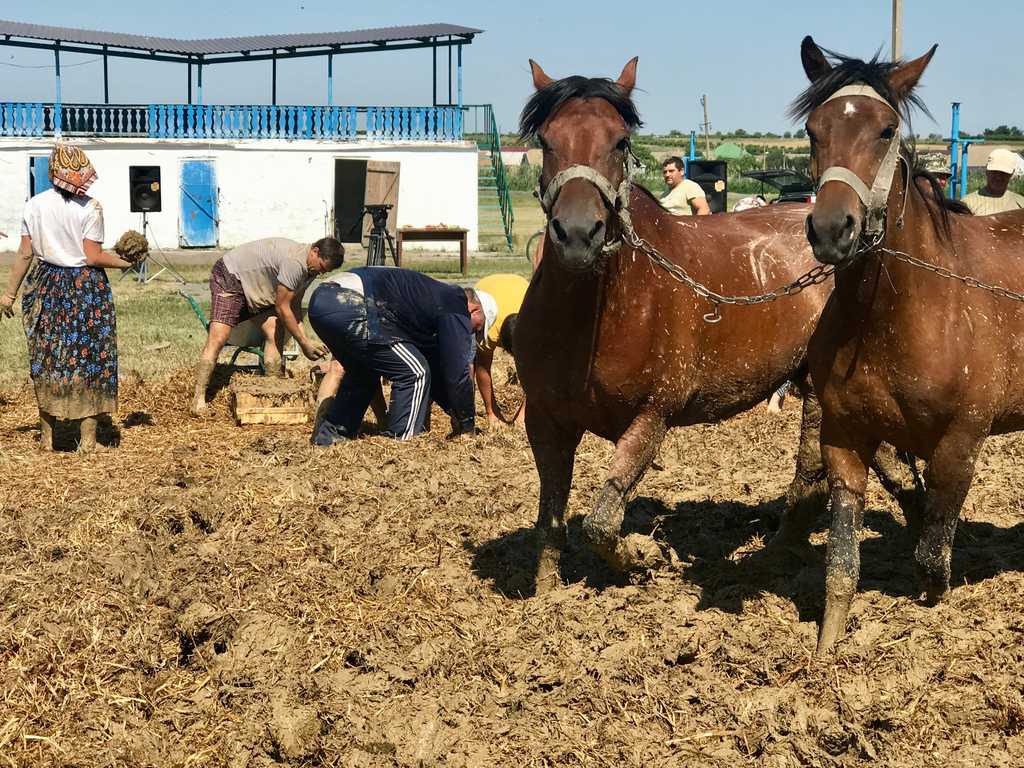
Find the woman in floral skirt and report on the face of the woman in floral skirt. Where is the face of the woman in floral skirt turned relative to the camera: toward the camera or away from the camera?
away from the camera

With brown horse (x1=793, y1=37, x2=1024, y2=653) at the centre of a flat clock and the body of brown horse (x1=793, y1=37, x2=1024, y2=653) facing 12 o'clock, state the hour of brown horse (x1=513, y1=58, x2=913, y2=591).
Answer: brown horse (x1=513, y1=58, x2=913, y2=591) is roughly at 2 o'clock from brown horse (x1=793, y1=37, x2=1024, y2=653).

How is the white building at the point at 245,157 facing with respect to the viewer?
toward the camera

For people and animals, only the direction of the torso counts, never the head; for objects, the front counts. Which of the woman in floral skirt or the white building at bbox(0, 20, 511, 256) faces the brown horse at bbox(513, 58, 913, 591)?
the white building

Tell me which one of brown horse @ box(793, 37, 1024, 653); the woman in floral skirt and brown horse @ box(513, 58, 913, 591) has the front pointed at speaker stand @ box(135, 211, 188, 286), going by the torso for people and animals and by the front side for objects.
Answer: the woman in floral skirt

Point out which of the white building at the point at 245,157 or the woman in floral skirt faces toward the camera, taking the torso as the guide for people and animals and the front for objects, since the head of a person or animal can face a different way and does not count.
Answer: the white building

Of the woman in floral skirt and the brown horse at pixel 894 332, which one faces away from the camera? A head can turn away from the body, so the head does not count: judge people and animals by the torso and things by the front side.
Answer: the woman in floral skirt

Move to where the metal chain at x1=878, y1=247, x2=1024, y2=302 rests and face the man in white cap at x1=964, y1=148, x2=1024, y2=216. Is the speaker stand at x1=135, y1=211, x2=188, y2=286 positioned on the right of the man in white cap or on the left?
left

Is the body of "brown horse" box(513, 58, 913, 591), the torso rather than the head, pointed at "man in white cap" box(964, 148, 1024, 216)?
no

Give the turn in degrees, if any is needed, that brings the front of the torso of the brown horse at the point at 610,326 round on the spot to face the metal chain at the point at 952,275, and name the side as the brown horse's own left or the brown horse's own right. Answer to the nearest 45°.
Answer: approximately 135° to the brown horse's own left

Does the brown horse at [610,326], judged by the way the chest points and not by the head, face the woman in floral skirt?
no

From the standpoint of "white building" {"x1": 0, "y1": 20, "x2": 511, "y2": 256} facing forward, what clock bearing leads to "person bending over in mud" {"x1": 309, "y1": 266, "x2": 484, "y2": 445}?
The person bending over in mud is roughly at 12 o'clock from the white building.

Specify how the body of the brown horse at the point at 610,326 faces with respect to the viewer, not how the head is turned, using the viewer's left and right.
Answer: facing the viewer and to the left of the viewer

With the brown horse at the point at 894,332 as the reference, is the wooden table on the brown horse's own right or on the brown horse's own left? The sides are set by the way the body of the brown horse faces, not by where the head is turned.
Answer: on the brown horse's own right
